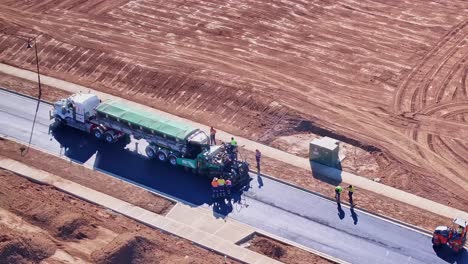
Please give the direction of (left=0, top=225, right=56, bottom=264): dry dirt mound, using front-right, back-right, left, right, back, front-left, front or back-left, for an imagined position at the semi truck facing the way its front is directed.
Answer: left

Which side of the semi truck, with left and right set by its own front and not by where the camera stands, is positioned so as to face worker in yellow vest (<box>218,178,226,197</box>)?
back

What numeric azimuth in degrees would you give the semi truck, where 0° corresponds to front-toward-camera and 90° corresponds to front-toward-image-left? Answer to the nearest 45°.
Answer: approximately 135°

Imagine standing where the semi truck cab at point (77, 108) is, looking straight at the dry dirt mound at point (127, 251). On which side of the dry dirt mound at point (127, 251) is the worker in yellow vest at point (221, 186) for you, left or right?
left

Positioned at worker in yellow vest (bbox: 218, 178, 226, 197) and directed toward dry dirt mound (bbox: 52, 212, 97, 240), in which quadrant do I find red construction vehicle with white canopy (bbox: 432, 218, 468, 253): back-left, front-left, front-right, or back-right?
back-left

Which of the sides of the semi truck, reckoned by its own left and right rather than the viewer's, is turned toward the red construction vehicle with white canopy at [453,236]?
back

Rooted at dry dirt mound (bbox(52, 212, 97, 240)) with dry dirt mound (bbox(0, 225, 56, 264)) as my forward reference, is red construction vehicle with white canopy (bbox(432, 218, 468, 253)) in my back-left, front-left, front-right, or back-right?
back-left

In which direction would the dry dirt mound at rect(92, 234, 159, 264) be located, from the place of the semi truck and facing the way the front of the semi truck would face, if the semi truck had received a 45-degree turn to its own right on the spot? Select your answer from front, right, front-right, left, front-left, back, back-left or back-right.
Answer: back

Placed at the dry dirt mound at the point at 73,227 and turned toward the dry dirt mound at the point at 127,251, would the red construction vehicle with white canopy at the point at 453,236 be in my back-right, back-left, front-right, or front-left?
front-left
